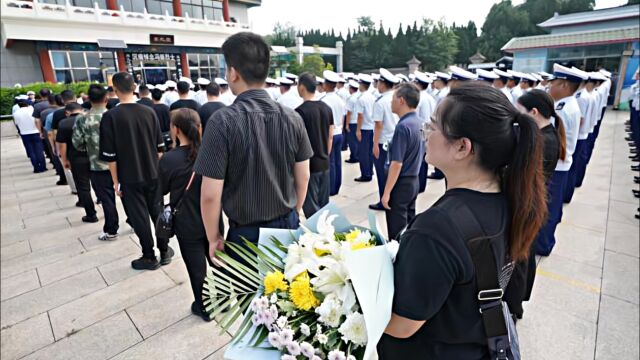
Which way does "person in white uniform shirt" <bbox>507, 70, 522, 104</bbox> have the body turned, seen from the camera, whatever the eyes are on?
to the viewer's left

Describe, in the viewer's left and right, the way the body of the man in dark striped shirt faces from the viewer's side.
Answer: facing away from the viewer and to the left of the viewer

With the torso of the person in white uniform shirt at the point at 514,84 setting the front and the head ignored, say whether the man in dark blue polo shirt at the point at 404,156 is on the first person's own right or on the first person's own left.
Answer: on the first person's own left

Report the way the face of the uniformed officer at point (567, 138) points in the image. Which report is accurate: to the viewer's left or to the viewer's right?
to the viewer's left

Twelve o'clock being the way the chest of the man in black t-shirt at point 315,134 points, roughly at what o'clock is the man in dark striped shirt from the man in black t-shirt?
The man in dark striped shirt is roughly at 8 o'clock from the man in black t-shirt.

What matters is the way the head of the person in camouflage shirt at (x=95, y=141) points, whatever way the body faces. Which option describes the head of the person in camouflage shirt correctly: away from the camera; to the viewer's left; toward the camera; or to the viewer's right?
away from the camera
